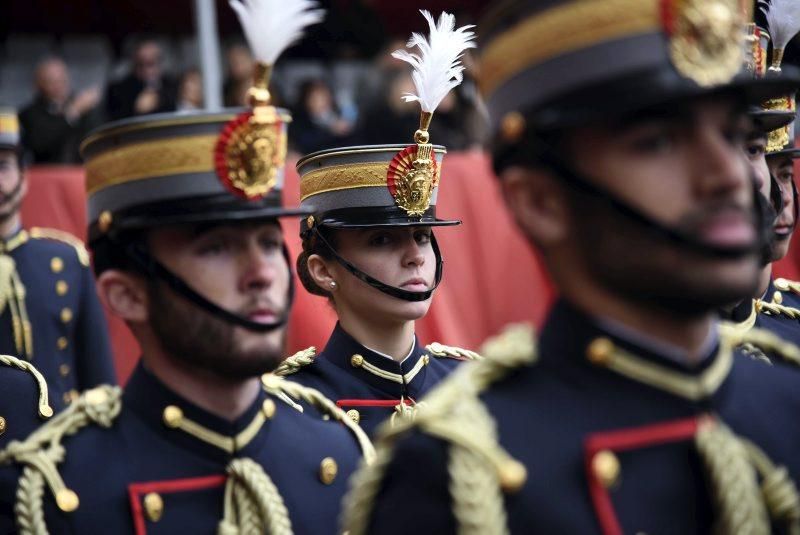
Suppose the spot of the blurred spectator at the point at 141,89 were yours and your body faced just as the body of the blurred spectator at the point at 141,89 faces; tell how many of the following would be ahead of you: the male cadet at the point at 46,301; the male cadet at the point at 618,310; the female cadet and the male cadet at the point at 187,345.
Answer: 4

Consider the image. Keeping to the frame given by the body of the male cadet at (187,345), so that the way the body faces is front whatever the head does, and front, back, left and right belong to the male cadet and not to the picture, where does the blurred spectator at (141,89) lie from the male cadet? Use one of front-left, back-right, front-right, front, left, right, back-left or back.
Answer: back-left

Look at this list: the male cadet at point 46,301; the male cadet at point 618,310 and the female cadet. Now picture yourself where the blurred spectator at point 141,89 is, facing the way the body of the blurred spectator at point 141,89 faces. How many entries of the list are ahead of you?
3

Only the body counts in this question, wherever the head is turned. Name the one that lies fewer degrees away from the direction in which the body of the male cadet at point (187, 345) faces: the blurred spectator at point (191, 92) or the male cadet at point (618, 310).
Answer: the male cadet

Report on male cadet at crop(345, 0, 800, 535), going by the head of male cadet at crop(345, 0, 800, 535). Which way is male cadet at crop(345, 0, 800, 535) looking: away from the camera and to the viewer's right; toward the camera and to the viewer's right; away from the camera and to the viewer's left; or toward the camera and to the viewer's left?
toward the camera and to the viewer's right

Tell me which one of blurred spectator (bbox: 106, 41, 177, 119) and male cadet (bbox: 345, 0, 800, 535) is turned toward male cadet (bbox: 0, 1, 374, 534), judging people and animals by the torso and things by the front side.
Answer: the blurred spectator

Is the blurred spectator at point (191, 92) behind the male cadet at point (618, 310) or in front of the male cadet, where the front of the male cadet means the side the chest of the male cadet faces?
behind

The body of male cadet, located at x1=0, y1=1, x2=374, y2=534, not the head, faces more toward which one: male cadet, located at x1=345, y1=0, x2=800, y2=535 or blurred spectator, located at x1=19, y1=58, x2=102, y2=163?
the male cadet

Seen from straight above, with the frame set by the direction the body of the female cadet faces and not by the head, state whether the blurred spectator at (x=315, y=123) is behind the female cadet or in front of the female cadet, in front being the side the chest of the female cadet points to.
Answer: behind
